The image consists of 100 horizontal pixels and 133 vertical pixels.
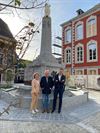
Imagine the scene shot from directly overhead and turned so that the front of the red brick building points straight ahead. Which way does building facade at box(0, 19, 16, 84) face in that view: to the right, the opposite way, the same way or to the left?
to the left

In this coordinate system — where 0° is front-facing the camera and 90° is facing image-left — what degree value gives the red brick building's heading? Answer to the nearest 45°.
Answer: approximately 45°

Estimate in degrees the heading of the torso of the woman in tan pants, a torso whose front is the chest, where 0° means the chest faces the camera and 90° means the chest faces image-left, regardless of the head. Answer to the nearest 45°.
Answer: approximately 315°

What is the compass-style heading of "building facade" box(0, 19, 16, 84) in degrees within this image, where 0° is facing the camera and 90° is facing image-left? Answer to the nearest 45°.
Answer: approximately 315°

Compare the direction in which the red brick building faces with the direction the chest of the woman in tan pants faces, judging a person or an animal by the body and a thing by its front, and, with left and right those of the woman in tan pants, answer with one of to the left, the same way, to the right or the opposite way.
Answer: to the right

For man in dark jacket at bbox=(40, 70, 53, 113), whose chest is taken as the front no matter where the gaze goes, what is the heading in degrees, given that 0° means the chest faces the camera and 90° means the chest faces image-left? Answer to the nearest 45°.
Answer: approximately 0°
